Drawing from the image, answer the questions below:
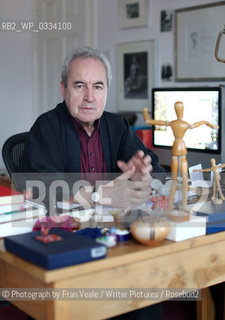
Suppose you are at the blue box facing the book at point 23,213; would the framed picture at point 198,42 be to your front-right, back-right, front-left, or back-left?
front-right

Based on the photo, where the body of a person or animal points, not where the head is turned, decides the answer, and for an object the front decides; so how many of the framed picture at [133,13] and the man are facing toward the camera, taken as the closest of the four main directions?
2

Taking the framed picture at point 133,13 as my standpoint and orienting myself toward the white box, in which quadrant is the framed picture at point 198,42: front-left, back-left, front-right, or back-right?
front-left

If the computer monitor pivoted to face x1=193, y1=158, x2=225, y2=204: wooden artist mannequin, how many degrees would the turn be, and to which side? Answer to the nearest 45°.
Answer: approximately 45° to its left

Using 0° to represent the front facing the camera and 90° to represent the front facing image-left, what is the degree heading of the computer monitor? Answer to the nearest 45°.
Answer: approximately 45°

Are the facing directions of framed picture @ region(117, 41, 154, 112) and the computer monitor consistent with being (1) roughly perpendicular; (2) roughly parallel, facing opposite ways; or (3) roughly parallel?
roughly parallel

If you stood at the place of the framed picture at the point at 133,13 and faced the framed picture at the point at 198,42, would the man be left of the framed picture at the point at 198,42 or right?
right

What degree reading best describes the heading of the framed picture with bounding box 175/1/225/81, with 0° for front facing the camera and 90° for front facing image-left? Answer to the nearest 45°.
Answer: approximately 45°

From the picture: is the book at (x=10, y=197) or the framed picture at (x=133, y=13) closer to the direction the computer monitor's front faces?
the book

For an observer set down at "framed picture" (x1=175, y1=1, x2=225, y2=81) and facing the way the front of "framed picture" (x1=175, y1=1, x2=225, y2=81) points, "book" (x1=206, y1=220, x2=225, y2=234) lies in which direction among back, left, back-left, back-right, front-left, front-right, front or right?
front-left

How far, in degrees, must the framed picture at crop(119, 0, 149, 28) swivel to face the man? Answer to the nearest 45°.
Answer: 0° — it already faces them

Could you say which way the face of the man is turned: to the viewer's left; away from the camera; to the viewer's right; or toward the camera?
toward the camera

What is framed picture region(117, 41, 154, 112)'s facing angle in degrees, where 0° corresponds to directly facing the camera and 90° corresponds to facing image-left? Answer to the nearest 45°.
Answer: approximately 45°

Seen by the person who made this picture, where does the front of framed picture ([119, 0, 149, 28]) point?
facing the viewer

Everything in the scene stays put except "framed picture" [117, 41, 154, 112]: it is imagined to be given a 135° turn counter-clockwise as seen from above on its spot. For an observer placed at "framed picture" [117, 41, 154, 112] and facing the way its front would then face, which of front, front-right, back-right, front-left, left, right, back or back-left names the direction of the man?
right
